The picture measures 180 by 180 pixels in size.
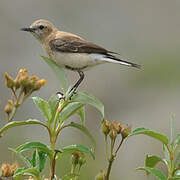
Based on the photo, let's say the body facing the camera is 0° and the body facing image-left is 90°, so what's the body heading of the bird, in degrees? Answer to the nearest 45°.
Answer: approximately 90°
